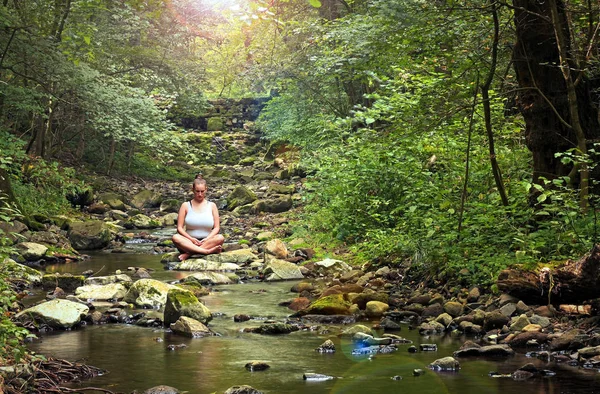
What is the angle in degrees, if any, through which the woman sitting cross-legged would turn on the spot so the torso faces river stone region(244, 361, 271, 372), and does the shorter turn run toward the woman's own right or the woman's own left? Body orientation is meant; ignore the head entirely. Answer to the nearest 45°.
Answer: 0° — they already face it

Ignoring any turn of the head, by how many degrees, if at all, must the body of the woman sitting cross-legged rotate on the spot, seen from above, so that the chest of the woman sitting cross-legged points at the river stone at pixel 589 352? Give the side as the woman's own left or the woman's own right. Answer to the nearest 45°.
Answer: approximately 45° to the woman's own left

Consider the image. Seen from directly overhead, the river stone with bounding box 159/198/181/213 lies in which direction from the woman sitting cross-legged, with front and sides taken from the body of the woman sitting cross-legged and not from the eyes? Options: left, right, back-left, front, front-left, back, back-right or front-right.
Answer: back

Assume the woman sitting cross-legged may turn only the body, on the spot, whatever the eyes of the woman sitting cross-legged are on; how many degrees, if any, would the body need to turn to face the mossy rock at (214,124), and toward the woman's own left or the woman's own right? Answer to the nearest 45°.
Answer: approximately 180°

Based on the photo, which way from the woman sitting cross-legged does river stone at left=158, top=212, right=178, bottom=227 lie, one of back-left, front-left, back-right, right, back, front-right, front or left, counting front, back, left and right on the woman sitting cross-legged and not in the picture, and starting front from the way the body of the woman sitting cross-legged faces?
back

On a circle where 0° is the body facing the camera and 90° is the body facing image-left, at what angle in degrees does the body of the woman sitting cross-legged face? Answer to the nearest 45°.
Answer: approximately 0°

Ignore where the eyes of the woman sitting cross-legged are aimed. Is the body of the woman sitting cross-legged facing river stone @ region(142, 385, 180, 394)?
yes

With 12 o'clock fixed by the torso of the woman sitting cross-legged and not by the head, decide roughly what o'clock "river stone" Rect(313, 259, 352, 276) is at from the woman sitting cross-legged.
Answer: The river stone is roughly at 10 o'clock from the woman sitting cross-legged.

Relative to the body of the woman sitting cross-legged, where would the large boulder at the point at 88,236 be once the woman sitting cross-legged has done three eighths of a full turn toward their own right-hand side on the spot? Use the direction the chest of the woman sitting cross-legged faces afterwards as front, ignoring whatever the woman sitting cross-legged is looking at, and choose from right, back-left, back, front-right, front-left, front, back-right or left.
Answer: front

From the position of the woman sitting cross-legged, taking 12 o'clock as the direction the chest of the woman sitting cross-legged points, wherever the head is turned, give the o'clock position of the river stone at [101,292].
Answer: The river stone is roughly at 1 o'clock from the woman sitting cross-legged.

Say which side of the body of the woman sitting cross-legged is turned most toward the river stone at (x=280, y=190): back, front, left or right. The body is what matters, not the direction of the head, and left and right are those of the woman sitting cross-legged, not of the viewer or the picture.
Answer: back

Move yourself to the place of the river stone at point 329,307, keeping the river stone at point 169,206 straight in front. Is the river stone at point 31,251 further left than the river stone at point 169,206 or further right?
left

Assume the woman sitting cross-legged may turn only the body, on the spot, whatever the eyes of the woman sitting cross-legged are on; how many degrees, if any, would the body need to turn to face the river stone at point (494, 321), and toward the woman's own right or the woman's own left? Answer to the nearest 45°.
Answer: approximately 45° to the woman's own left
